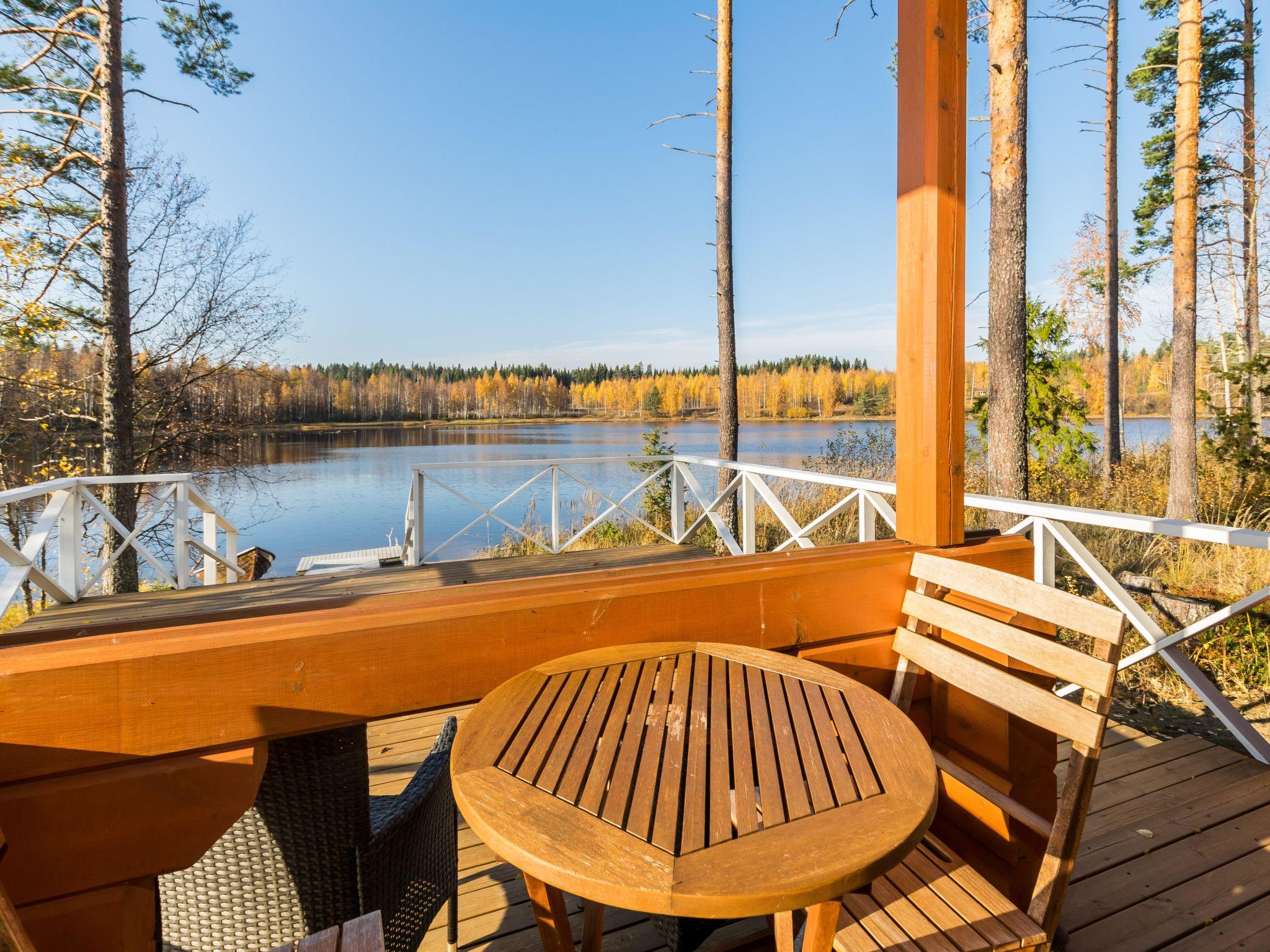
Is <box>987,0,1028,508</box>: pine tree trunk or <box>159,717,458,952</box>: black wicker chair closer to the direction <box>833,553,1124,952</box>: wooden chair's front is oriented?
the black wicker chair

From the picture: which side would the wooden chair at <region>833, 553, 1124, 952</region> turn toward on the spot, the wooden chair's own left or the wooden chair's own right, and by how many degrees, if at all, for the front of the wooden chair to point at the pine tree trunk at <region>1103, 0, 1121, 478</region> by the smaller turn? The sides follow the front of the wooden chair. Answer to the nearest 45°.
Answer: approximately 135° to the wooden chair's own right

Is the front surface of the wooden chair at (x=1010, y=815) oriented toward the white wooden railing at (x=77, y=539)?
no

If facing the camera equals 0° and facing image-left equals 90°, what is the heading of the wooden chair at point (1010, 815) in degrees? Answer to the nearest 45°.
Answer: approximately 45°

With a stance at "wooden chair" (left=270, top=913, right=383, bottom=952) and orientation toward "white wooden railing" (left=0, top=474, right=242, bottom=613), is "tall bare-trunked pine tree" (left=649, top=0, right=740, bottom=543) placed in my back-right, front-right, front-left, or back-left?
front-right

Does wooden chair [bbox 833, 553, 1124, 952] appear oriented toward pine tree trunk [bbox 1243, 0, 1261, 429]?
no

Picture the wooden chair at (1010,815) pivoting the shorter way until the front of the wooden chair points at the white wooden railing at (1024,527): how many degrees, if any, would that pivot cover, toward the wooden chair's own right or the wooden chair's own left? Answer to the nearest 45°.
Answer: approximately 135° to the wooden chair's own right

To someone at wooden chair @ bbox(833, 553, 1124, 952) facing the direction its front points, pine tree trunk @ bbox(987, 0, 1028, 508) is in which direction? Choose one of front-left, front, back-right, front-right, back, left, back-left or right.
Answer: back-right
